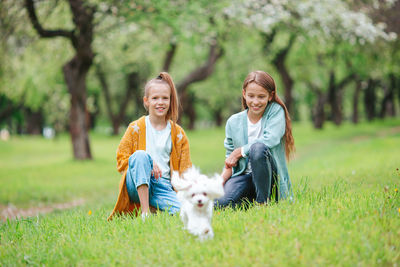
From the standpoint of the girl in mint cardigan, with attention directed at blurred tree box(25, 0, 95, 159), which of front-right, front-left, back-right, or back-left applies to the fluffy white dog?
back-left

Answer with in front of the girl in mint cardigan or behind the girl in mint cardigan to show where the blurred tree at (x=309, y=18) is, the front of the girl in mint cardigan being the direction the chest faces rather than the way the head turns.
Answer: behind

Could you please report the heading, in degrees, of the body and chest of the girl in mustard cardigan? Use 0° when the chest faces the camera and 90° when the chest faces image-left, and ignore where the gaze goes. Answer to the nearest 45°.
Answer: approximately 0°

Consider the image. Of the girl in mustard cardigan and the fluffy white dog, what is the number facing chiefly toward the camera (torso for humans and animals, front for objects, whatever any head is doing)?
2

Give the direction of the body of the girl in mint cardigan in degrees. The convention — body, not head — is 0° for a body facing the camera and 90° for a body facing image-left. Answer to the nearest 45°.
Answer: approximately 45°

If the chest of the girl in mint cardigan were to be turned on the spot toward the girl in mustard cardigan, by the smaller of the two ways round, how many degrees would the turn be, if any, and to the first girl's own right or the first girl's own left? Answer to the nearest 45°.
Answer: approximately 45° to the first girl's own right

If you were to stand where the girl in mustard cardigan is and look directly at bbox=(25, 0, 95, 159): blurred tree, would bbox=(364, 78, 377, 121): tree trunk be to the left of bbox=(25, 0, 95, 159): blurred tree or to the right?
right
